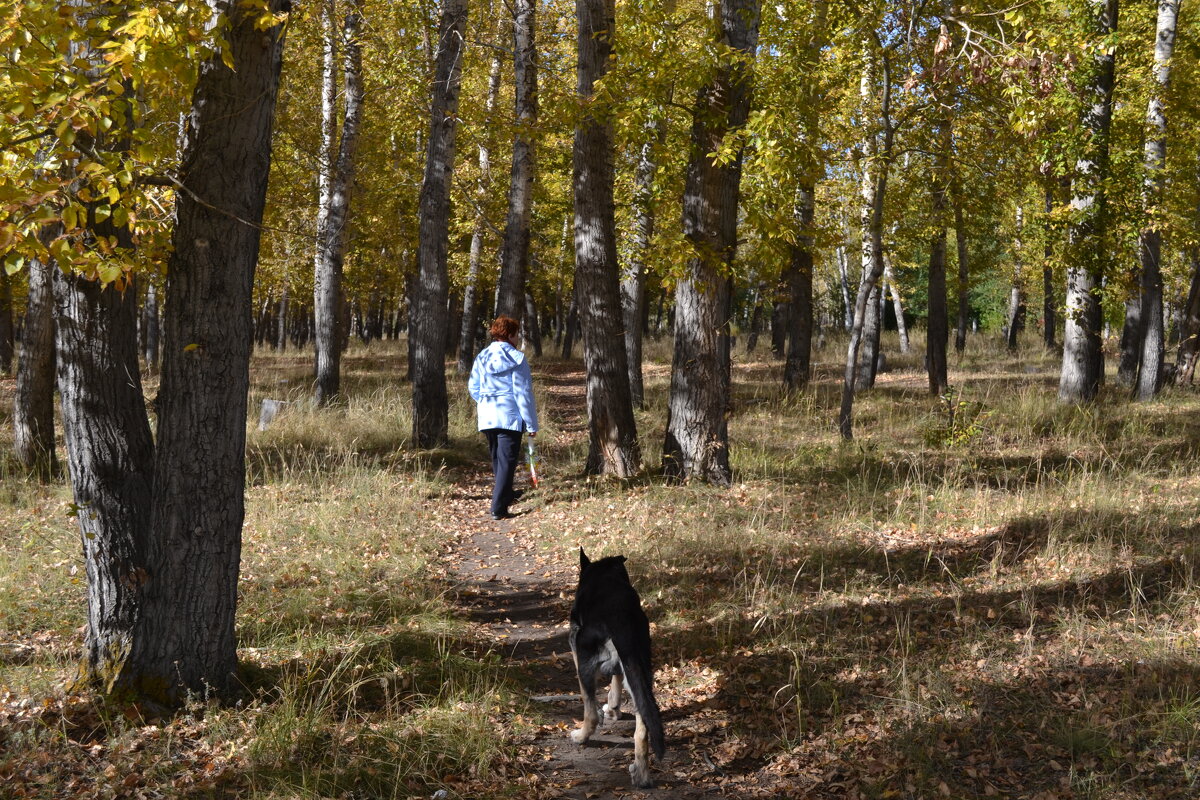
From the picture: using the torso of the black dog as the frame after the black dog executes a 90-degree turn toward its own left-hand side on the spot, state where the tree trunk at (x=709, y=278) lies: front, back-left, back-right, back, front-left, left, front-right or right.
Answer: right

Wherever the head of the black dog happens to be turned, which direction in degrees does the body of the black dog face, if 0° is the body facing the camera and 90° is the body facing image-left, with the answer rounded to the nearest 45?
approximately 180°

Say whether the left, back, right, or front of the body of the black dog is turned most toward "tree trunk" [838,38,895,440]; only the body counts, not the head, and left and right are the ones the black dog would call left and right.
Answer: front

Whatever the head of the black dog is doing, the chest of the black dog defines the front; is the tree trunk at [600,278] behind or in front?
in front

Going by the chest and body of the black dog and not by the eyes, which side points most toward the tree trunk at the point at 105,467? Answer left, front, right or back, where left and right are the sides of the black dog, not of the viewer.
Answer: left

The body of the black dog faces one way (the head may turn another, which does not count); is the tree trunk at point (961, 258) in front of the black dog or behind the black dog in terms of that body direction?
in front

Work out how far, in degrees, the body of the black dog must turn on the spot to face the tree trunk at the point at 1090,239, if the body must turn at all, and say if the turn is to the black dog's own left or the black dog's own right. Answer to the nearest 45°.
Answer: approximately 45° to the black dog's own right

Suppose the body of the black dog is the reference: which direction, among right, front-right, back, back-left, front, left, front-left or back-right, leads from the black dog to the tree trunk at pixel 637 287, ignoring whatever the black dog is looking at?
front

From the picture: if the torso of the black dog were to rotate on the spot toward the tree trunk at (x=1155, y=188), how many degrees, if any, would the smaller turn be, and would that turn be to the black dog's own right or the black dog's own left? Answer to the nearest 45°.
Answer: approximately 45° to the black dog's own right

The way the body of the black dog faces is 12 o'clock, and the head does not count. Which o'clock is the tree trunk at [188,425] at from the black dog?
The tree trunk is roughly at 9 o'clock from the black dog.

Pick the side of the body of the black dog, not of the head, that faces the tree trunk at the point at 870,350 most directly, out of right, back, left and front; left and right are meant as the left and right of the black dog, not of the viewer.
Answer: front

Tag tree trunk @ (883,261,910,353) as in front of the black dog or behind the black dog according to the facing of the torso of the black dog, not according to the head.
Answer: in front

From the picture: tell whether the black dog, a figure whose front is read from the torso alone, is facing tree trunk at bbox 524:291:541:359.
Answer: yes
